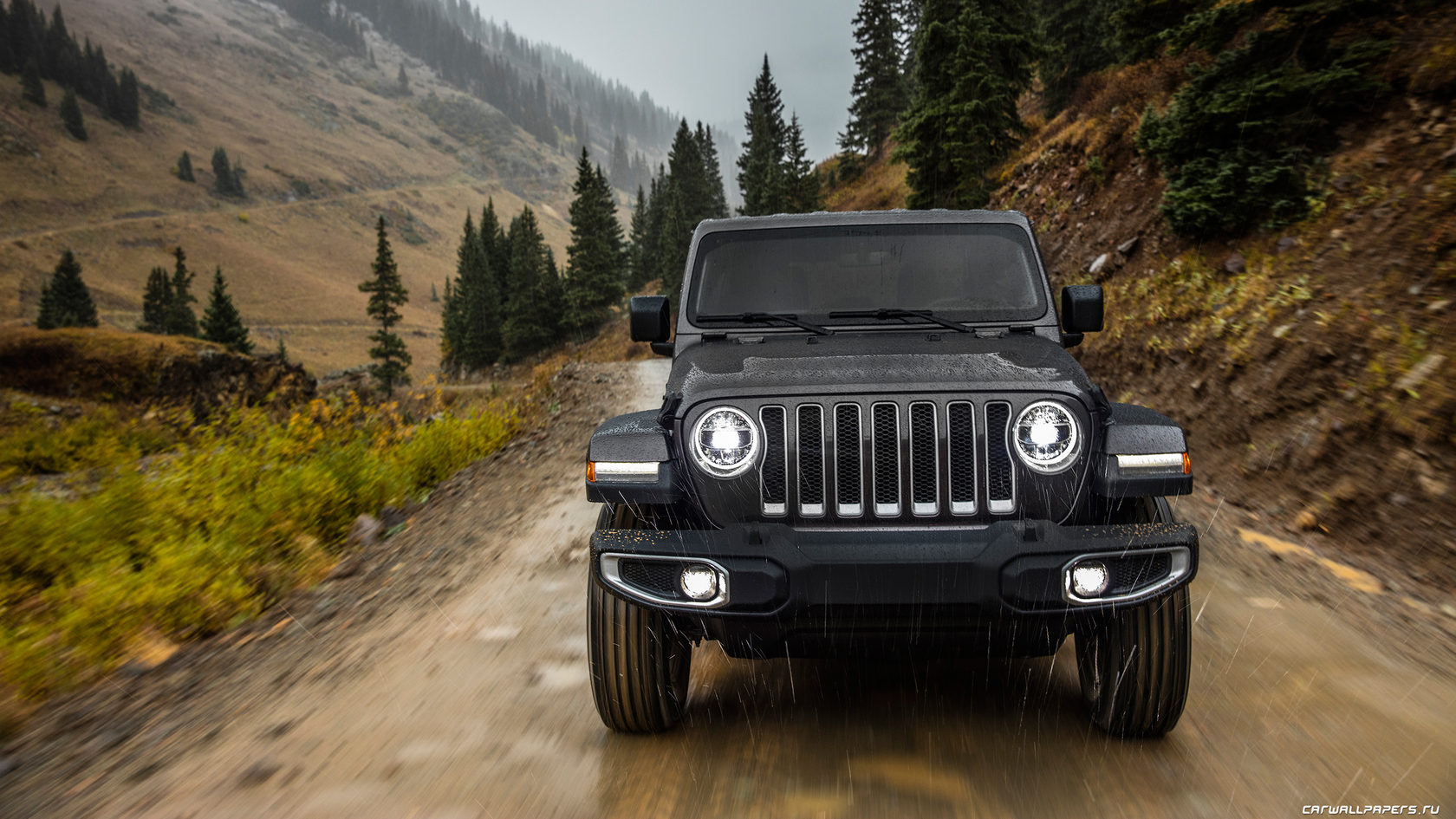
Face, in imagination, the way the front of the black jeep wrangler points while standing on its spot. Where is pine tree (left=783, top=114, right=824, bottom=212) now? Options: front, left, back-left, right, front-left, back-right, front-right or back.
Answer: back

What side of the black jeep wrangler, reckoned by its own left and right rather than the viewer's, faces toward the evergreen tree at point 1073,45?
back

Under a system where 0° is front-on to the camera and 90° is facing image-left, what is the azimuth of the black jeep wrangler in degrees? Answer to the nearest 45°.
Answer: approximately 0°

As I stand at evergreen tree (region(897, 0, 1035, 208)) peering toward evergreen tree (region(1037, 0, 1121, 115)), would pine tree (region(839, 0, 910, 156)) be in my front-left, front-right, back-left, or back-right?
front-left

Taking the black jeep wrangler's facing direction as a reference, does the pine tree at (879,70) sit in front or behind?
behind

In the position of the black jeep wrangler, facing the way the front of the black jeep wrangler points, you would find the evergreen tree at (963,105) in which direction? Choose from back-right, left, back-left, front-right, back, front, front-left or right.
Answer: back

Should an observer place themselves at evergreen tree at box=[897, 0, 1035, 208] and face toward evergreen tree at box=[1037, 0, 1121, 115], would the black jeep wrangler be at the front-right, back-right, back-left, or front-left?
back-right
